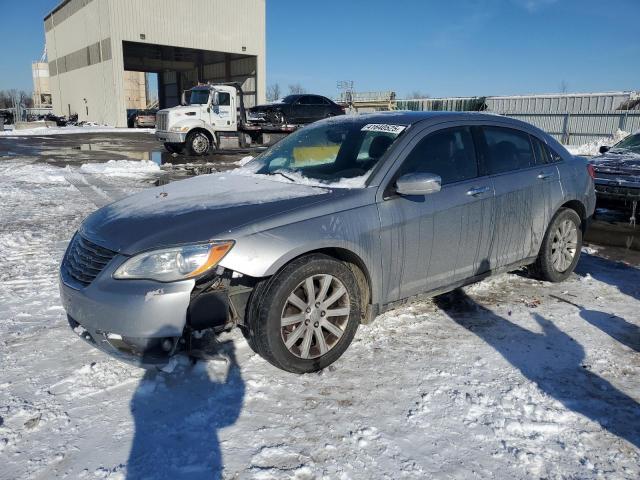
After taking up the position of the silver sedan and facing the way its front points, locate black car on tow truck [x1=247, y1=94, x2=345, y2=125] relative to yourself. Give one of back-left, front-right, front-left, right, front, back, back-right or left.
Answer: back-right

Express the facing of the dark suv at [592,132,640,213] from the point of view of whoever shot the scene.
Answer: facing the viewer and to the left of the viewer

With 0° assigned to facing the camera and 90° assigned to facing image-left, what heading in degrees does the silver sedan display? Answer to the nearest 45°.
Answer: approximately 45°

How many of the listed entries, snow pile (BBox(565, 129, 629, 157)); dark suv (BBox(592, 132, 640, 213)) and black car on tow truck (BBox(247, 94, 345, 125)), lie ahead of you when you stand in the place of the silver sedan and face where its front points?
0

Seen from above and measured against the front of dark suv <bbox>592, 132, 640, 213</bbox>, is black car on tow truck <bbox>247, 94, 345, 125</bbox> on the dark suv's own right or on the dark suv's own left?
on the dark suv's own right

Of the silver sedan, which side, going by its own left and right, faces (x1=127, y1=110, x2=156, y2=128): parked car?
right

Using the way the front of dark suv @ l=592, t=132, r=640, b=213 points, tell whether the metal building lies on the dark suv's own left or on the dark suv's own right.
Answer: on the dark suv's own right

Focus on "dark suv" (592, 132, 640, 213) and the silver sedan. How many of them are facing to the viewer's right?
0

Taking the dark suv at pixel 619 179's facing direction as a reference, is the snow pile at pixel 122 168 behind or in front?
in front

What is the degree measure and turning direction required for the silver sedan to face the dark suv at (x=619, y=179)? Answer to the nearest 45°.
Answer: approximately 180°

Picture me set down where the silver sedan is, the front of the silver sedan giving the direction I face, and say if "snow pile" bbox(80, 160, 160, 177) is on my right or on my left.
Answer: on my right

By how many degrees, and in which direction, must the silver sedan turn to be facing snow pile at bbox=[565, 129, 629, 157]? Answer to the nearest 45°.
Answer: approximately 180°
